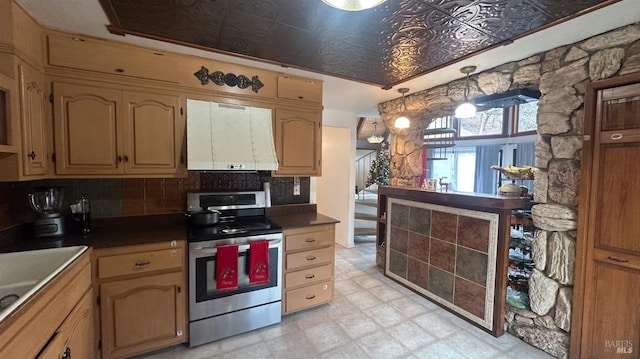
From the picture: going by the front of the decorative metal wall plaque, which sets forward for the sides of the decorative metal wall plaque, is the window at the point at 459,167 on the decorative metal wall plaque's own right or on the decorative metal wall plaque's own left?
on the decorative metal wall plaque's own left

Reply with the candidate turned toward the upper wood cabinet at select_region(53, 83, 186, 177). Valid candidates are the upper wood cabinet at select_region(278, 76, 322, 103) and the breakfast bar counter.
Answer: the breakfast bar counter

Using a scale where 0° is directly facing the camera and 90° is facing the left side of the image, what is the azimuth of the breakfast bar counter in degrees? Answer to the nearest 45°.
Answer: approximately 45°

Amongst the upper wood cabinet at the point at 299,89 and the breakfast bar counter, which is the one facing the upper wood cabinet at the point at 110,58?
the breakfast bar counter

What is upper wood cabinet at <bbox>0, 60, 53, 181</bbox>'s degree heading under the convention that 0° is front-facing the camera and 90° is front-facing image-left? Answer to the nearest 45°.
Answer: approximately 315°
